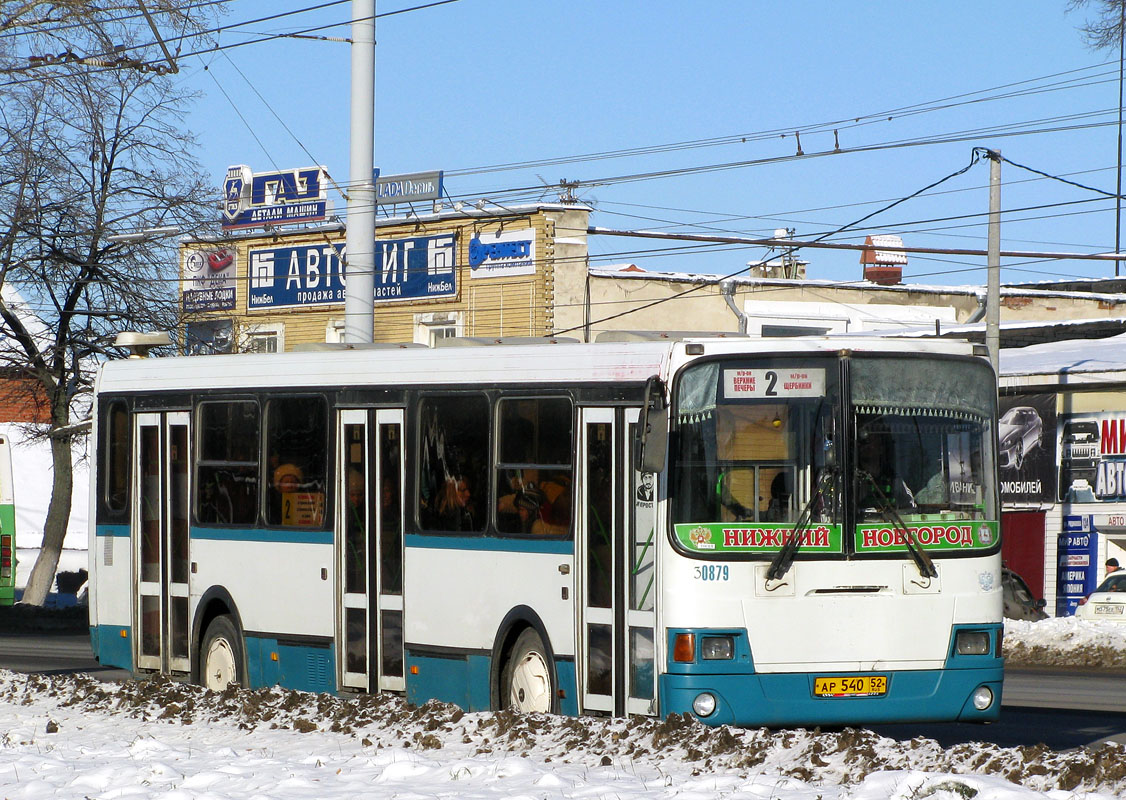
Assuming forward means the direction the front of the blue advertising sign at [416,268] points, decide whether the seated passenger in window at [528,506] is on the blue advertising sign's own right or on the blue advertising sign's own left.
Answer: on the blue advertising sign's own left

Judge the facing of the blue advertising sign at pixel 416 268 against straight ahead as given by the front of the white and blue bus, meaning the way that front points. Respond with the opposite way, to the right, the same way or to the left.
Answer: to the right

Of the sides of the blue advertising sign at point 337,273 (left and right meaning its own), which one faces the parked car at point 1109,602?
left

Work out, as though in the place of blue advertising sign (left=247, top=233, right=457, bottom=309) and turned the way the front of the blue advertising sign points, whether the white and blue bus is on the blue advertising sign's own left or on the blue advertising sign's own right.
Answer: on the blue advertising sign's own left

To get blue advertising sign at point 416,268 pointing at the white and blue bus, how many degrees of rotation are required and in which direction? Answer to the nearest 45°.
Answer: approximately 45° to its left

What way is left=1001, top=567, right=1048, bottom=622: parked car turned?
to the viewer's right

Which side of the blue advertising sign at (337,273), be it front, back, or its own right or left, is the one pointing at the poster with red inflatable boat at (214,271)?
right

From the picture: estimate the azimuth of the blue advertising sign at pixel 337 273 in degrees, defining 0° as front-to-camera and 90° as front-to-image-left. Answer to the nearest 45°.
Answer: approximately 45°

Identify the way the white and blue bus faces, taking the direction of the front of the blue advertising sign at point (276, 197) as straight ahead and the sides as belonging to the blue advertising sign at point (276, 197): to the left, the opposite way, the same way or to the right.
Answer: to the left

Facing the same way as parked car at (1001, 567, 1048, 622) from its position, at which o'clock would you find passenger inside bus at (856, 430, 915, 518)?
The passenger inside bus is roughly at 3 o'clock from the parked car.

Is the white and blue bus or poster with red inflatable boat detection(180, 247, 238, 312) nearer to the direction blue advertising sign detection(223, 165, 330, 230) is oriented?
the white and blue bus

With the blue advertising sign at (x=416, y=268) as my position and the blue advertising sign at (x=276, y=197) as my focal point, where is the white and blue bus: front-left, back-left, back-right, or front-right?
back-left
